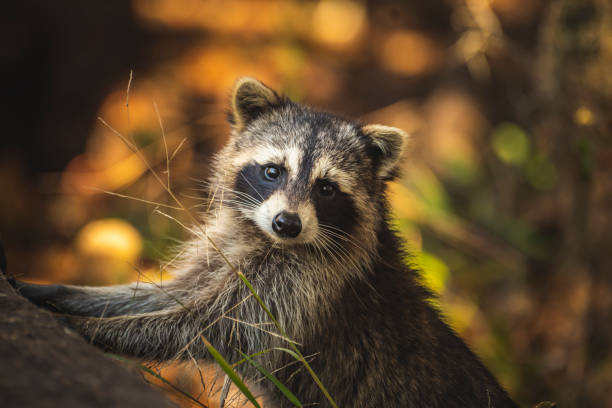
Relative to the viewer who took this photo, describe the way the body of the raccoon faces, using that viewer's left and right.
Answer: facing the viewer and to the left of the viewer
